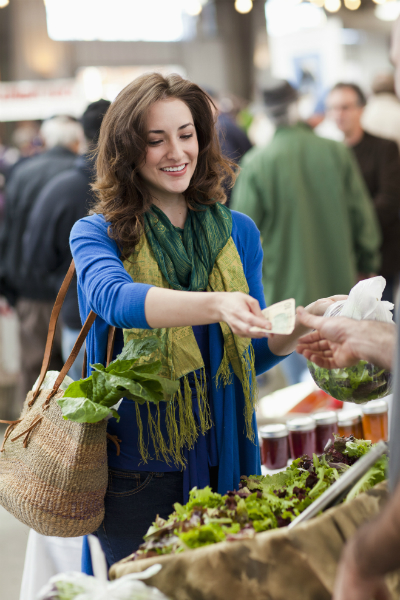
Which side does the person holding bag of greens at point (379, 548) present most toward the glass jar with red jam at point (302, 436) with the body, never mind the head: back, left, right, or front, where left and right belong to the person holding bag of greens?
right

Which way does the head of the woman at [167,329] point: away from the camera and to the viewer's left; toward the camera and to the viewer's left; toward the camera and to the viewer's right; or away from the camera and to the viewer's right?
toward the camera and to the viewer's right

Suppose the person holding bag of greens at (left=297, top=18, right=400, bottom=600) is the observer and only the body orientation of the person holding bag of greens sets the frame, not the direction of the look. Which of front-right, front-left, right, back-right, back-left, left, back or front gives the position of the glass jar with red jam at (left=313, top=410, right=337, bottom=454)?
right

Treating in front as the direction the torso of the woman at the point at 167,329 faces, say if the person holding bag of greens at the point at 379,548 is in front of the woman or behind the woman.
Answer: in front

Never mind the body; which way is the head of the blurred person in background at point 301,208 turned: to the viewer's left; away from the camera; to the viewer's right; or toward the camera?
away from the camera

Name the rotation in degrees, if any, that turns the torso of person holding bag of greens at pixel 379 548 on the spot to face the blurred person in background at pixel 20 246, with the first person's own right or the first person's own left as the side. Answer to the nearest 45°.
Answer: approximately 45° to the first person's own right

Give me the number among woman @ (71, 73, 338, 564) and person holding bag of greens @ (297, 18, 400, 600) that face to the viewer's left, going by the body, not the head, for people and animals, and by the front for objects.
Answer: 1

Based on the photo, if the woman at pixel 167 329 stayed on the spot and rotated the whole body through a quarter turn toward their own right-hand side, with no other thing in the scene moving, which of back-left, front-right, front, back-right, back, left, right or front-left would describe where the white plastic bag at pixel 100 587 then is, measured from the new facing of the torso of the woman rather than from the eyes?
front-left

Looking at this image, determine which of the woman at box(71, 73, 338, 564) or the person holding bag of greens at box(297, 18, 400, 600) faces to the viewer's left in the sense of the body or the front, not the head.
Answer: the person holding bag of greens

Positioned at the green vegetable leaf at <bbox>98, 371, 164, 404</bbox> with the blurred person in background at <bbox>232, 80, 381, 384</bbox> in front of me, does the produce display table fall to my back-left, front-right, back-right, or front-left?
back-right

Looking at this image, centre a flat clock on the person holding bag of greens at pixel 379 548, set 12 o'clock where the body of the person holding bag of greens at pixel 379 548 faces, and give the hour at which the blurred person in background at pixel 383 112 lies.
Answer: the blurred person in background at pixel 383 112 is roughly at 3 o'clock from the person holding bag of greens at pixel 379 548.

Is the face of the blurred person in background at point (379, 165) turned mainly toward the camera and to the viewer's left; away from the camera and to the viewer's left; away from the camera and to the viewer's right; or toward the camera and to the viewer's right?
toward the camera and to the viewer's left

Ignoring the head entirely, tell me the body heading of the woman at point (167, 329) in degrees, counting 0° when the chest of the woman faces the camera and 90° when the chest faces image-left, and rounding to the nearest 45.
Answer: approximately 315°

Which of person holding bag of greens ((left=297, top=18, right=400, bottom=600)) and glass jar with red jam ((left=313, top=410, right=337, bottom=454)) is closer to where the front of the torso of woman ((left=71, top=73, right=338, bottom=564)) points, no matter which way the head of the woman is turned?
the person holding bag of greens

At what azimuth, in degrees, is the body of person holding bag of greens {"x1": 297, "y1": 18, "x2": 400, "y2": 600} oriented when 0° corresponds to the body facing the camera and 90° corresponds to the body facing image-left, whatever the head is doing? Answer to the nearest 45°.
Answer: approximately 90°

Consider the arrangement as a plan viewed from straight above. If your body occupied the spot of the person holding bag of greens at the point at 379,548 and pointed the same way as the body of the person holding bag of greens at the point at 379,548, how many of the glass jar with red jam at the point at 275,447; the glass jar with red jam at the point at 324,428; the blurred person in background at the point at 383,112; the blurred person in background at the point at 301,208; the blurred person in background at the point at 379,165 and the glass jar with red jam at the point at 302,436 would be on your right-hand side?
6
